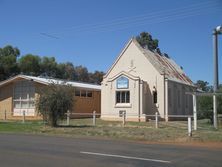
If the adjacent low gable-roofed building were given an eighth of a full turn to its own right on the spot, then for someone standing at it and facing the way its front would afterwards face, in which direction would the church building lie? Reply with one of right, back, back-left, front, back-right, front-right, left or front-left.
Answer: left

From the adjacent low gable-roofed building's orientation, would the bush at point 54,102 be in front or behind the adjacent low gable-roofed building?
in front

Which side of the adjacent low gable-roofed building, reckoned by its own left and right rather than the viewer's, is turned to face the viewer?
front
